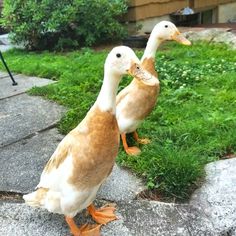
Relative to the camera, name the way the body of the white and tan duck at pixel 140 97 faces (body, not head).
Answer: to the viewer's right

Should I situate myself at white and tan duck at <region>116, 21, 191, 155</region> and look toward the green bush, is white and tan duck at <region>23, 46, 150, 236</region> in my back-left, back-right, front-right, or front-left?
back-left

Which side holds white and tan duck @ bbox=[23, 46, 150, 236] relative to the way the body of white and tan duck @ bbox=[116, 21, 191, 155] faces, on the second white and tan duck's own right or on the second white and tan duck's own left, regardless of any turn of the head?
on the second white and tan duck's own right

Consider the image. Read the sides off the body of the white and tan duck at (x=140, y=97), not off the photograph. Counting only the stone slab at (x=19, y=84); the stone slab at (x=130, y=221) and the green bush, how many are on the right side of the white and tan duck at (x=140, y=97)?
1

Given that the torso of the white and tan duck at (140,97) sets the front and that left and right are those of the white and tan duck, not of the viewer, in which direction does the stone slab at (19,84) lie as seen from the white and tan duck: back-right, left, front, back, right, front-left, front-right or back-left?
back-left

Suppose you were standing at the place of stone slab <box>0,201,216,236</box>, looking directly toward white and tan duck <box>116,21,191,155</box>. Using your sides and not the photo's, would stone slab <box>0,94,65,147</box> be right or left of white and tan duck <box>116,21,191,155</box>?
left
